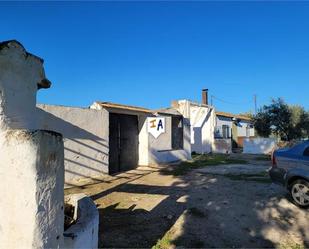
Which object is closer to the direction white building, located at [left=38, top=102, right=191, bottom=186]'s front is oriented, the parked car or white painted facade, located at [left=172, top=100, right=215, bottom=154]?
the parked car

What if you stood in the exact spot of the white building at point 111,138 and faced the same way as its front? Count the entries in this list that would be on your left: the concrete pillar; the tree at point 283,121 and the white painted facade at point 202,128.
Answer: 2
